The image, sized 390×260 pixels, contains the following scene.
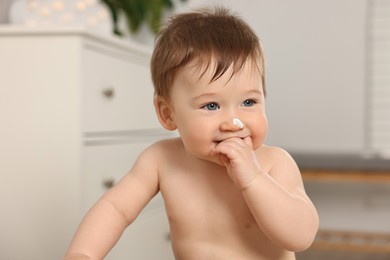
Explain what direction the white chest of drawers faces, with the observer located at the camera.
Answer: facing the viewer and to the right of the viewer

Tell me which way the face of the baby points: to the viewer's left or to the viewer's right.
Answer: to the viewer's right

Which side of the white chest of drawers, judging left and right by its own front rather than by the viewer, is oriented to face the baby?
front
